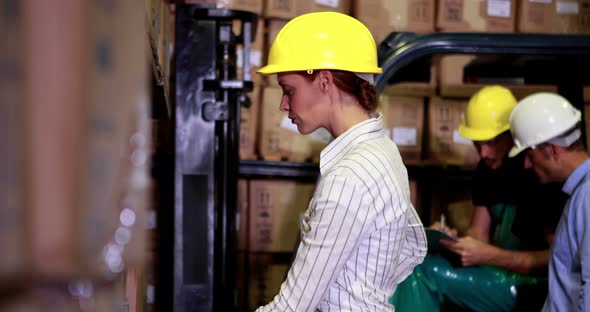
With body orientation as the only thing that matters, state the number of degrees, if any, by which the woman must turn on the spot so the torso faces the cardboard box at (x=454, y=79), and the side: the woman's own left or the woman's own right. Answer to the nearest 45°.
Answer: approximately 90° to the woman's own right

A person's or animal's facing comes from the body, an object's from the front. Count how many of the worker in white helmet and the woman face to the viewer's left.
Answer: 2

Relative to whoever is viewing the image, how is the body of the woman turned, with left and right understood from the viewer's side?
facing to the left of the viewer

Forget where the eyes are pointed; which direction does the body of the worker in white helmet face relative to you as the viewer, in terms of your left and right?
facing to the left of the viewer

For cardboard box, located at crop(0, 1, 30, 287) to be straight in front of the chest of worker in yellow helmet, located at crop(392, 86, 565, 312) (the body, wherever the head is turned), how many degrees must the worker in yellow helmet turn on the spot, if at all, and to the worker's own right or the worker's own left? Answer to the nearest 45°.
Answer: approximately 45° to the worker's own left

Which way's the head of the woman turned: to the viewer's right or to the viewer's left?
to the viewer's left
